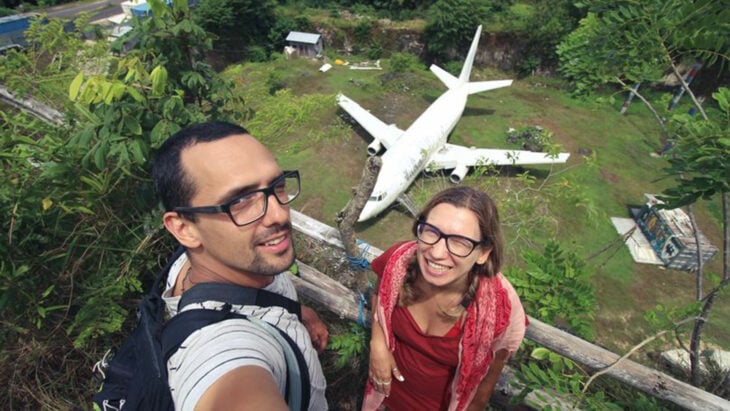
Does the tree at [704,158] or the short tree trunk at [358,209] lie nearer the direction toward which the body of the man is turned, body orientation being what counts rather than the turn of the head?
the tree

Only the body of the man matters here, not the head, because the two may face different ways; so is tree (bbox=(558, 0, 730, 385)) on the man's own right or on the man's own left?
on the man's own left

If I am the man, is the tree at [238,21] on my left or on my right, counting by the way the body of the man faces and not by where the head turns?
on my left

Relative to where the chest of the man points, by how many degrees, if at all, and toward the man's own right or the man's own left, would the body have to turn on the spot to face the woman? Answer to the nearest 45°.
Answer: approximately 45° to the man's own left

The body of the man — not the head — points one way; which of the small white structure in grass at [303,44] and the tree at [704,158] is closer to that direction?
the tree

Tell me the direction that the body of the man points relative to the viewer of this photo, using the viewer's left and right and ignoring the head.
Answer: facing the viewer and to the right of the viewer

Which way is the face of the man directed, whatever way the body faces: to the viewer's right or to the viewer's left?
to the viewer's right

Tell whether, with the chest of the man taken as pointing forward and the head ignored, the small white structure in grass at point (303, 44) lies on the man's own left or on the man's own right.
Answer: on the man's own left
